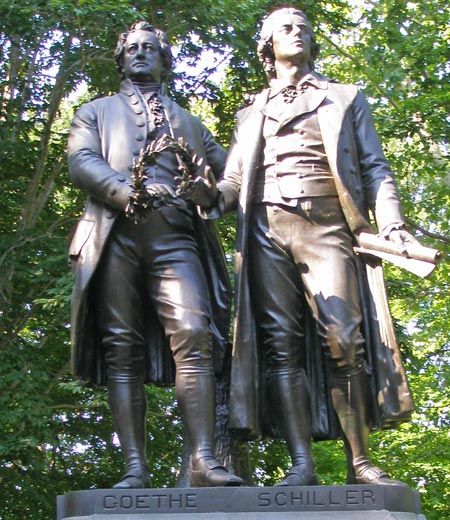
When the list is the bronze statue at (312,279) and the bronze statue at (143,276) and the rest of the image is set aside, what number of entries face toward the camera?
2

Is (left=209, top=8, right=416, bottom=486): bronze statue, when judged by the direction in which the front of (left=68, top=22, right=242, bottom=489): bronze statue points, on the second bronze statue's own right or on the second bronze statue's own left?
on the second bronze statue's own left

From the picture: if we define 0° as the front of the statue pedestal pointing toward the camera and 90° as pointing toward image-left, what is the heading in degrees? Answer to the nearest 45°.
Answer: approximately 0°

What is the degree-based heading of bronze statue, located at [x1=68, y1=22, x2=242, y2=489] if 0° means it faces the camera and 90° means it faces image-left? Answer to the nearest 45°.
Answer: approximately 0°

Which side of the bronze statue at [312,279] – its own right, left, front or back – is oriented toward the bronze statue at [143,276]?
right
